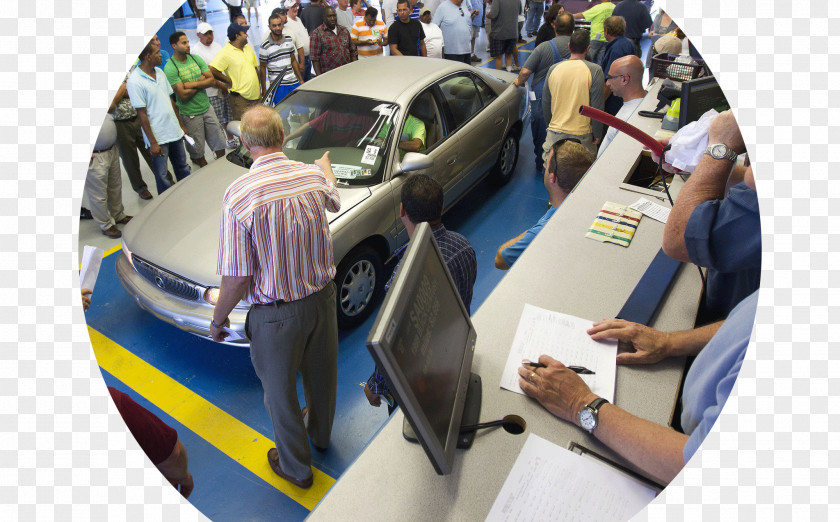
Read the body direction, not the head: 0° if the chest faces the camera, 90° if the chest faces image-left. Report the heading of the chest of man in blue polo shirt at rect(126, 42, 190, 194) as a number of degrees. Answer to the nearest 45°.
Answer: approximately 315°

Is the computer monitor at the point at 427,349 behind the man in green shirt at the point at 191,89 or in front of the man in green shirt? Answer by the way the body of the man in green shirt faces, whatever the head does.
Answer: in front

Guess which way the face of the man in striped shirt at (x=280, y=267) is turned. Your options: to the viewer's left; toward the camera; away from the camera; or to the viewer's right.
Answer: away from the camera

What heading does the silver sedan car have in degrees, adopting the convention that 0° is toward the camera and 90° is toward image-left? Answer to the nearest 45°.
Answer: approximately 45°

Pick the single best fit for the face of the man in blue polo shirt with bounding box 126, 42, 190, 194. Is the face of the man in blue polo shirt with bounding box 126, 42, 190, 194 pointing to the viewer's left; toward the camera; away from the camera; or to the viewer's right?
to the viewer's right

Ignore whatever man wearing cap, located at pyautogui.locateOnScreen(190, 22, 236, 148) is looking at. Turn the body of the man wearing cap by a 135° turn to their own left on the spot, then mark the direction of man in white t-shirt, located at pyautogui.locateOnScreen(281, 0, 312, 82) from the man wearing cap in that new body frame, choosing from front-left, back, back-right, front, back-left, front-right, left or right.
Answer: front-right

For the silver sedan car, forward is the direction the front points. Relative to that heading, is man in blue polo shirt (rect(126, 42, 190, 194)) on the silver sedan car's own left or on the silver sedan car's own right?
on the silver sedan car's own right

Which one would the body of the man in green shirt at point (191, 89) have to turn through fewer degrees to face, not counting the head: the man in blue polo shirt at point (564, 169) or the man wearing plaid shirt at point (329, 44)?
the man in blue polo shirt

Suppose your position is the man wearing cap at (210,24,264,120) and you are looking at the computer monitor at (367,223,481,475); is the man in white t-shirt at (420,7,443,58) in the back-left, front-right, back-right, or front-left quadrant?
back-left

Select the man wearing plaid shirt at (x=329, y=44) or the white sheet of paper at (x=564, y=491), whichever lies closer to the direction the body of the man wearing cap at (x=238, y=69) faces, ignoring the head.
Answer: the white sheet of paper

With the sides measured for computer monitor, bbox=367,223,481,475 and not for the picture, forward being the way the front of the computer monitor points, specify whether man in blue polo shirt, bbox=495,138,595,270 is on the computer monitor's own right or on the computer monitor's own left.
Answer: on the computer monitor's own left

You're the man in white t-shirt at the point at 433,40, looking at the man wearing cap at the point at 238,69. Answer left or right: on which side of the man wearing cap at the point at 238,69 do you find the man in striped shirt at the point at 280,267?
left
